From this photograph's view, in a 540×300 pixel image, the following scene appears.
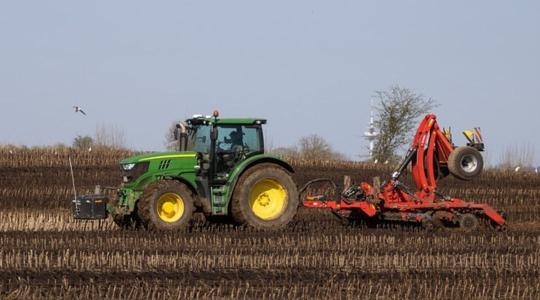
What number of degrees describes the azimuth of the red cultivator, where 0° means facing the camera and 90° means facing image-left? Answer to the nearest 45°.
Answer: approximately 90°

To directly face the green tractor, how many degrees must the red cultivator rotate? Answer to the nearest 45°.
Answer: approximately 45° to its left
